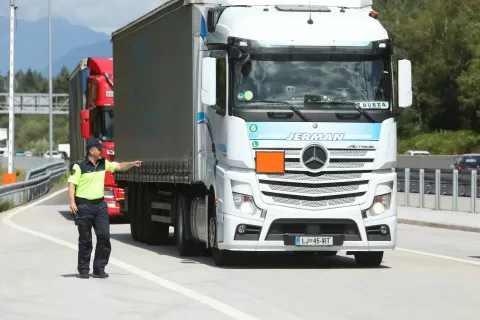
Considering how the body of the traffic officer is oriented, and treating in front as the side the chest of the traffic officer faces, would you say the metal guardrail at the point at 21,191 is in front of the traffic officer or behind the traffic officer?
behind

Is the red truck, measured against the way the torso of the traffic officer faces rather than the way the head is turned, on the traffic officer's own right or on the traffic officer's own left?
on the traffic officer's own left

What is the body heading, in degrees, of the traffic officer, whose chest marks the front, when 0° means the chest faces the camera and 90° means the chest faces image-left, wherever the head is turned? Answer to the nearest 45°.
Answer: approximately 315°

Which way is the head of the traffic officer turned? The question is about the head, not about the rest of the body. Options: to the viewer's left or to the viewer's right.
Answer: to the viewer's right

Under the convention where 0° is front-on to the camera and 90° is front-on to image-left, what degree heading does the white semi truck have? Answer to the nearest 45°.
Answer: approximately 0°

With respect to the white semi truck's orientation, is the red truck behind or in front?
behind
